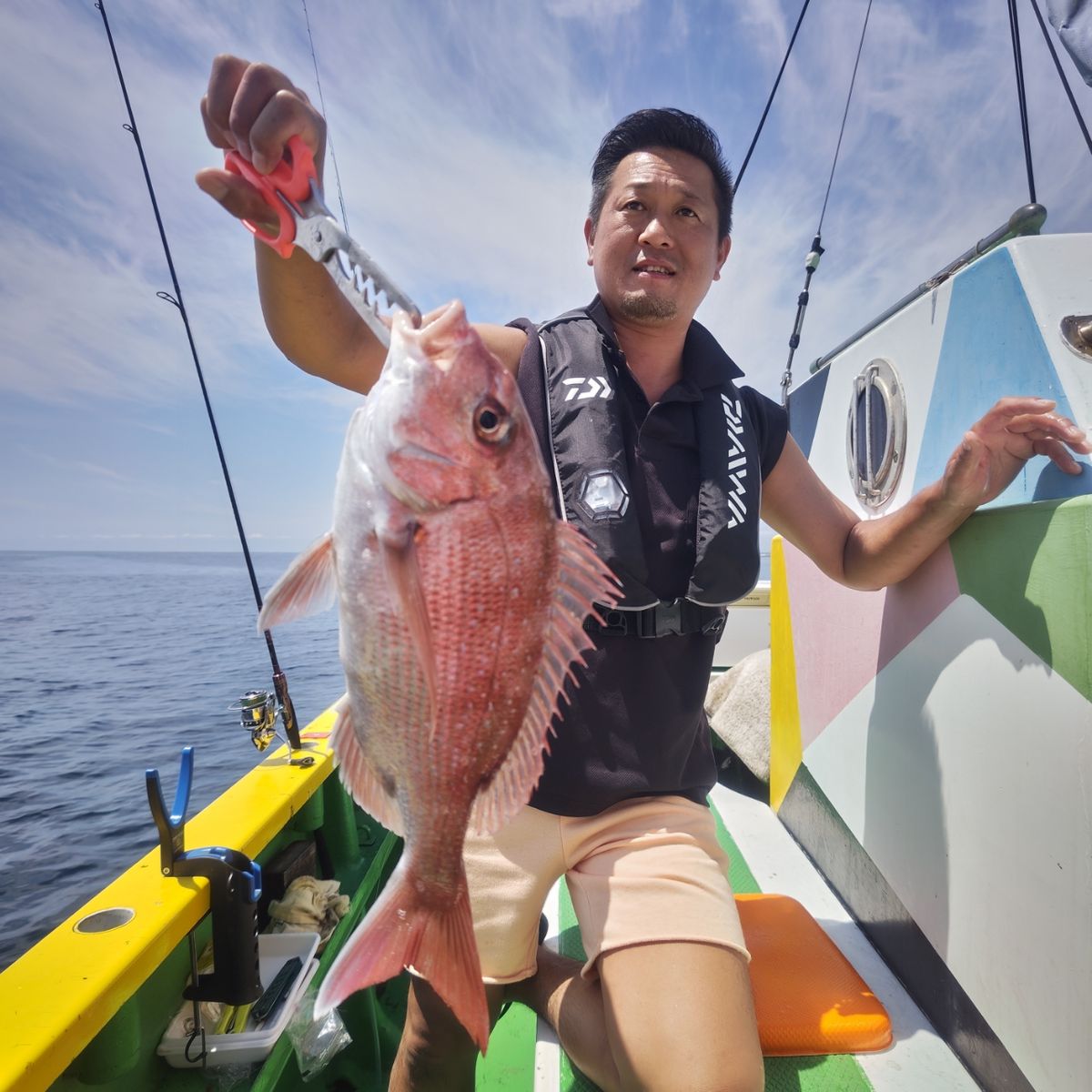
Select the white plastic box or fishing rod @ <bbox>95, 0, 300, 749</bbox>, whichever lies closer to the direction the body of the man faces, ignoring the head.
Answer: the white plastic box

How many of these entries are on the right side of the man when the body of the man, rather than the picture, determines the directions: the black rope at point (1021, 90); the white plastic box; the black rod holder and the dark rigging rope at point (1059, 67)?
2

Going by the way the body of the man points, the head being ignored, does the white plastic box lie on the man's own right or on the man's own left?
on the man's own right

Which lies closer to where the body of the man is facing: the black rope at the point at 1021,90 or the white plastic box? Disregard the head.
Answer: the white plastic box

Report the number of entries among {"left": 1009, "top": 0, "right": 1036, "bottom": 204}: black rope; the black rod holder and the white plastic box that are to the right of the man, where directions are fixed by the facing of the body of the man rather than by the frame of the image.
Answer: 2

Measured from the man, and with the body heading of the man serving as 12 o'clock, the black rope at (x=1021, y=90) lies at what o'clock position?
The black rope is roughly at 8 o'clock from the man.

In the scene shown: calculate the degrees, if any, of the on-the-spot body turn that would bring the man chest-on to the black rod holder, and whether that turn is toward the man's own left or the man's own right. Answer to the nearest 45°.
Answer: approximately 90° to the man's own right

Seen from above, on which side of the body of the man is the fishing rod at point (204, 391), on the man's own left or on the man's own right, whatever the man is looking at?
on the man's own right

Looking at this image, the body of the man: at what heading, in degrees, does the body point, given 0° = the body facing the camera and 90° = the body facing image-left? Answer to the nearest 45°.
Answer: approximately 0°

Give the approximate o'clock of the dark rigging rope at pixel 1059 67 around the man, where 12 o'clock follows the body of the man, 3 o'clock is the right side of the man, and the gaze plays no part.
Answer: The dark rigging rope is roughly at 8 o'clock from the man.
